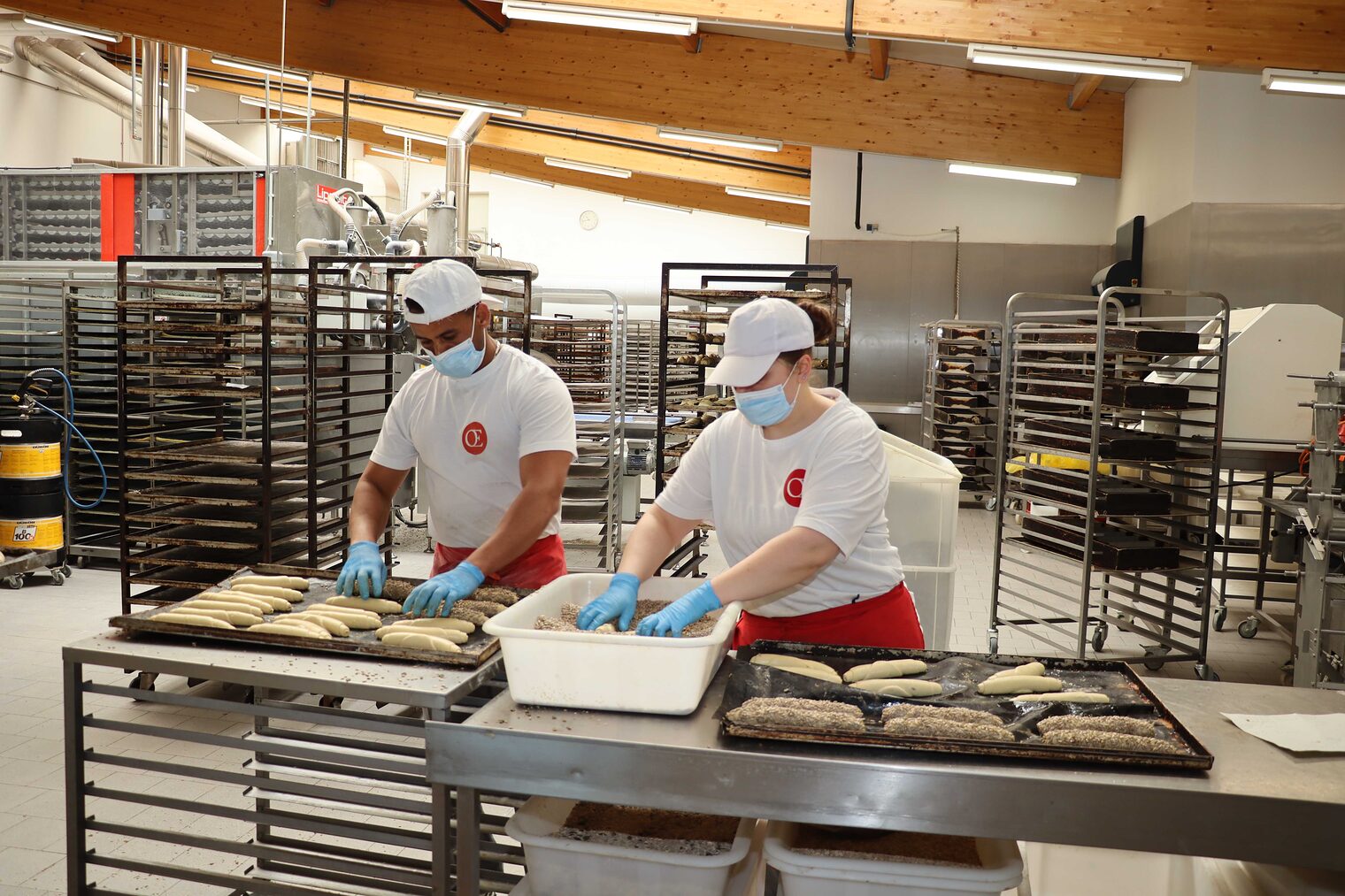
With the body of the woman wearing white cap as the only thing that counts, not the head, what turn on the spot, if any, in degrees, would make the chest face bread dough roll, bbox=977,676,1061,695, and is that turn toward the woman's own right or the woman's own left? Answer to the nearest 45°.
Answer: approximately 90° to the woman's own left

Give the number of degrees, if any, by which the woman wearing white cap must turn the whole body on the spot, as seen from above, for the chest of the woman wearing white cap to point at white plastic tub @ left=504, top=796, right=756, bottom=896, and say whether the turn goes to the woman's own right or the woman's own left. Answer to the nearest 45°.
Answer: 0° — they already face it

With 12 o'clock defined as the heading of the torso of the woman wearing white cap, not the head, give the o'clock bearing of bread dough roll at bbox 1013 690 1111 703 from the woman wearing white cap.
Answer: The bread dough roll is roughly at 9 o'clock from the woman wearing white cap.

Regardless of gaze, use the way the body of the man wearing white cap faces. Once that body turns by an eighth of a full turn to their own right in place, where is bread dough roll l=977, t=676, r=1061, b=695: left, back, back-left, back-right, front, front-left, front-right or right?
back-left

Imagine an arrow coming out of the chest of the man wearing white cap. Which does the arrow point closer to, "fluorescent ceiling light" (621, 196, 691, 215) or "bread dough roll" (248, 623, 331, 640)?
the bread dough roll

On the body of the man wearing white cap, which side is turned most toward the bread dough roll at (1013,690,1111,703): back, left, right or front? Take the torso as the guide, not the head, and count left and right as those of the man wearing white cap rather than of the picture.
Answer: left

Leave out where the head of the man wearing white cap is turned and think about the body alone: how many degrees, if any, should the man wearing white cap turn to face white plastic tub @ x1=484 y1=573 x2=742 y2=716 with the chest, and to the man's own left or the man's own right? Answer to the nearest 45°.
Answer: approximately 45° to the man's own left

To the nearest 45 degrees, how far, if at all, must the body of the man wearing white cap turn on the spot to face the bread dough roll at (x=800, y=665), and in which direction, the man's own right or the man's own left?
approximately 90° to the man's own left

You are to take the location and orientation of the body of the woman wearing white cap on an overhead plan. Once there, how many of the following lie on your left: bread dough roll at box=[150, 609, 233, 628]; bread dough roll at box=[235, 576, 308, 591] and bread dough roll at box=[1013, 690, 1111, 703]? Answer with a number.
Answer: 1

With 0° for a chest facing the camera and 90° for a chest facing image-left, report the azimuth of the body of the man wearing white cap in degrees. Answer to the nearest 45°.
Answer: approximately 45°

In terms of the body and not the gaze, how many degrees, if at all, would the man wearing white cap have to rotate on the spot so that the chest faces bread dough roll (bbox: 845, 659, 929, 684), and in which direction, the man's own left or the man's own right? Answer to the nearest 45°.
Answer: approximately 90° to the man's own left
